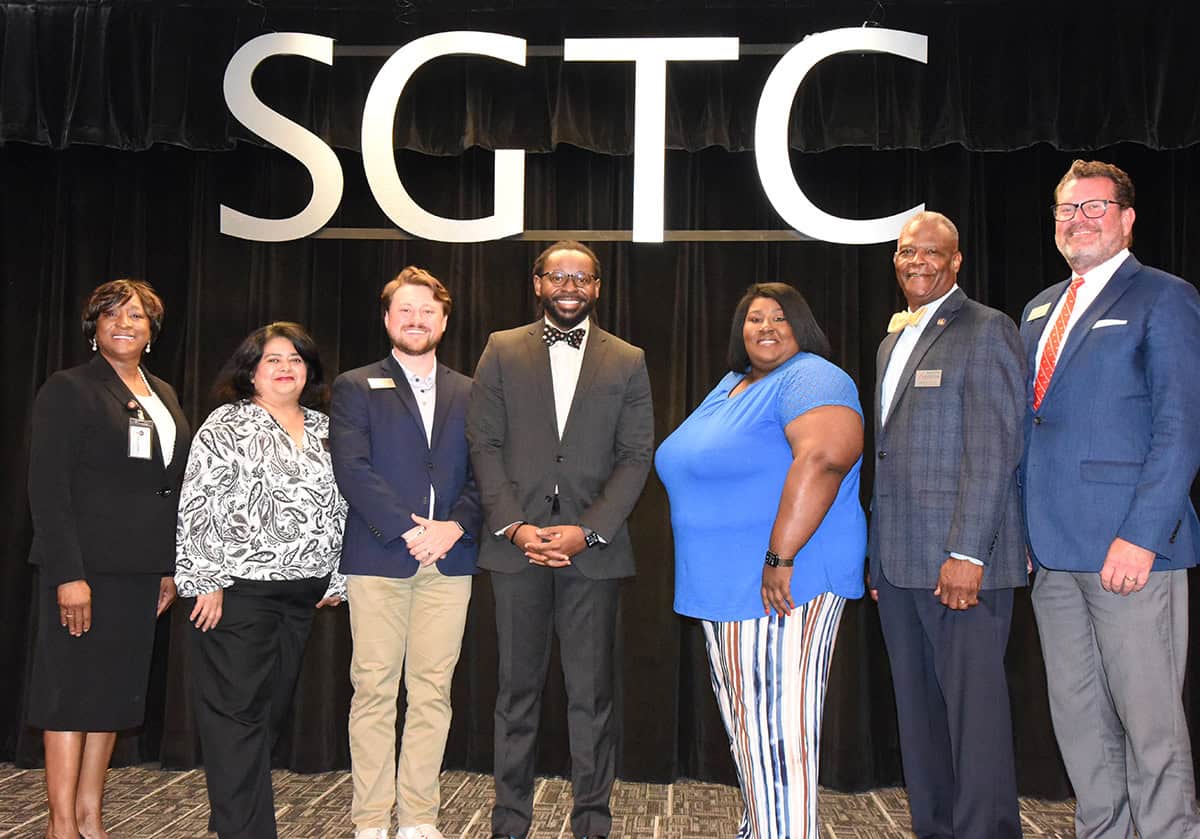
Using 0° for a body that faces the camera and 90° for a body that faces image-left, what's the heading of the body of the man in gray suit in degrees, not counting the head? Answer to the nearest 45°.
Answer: approximately 0°

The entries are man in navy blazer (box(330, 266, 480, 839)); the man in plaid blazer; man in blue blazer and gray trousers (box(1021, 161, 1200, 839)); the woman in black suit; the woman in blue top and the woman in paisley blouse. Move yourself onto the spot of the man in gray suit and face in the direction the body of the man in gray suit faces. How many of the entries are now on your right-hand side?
3

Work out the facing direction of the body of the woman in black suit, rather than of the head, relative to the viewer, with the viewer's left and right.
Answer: facing the viewer and to the right of the viewer

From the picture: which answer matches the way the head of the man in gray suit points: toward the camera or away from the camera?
toward the camera

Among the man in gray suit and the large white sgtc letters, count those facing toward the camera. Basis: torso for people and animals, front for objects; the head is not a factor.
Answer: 2

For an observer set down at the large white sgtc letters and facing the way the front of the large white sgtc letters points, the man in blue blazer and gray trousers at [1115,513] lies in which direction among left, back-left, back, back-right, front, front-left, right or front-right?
front-left

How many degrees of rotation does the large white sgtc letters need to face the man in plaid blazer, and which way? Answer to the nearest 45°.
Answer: approximately 45° to its left

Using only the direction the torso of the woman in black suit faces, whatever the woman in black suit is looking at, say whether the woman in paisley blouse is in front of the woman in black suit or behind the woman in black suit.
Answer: in front

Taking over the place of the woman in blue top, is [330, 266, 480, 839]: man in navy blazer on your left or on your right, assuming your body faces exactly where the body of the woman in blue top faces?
on your right

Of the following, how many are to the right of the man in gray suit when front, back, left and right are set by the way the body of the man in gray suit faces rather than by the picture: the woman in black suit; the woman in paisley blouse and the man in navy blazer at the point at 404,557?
3

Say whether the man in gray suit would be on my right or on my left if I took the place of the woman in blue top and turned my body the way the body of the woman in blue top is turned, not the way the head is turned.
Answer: on my right

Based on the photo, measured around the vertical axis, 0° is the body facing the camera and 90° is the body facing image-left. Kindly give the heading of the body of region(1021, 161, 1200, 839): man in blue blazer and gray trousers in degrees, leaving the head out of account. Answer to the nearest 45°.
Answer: approximately 45°

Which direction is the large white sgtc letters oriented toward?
toward the camera
